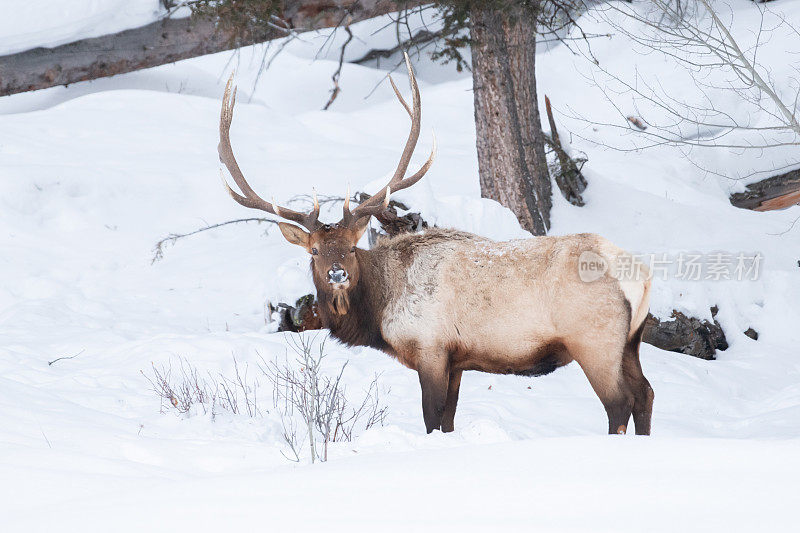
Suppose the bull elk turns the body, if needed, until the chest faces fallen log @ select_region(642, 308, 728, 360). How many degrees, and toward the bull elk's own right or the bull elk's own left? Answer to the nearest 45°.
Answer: approximately 135° to the bull elk's own right

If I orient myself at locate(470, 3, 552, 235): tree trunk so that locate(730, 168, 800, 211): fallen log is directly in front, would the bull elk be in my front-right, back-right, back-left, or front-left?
back-right

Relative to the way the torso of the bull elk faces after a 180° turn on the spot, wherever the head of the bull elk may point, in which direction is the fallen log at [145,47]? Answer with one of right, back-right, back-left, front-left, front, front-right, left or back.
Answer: back-left

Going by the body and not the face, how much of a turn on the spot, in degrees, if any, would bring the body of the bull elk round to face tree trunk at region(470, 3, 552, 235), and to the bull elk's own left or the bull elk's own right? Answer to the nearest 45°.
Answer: approximately 90° to the bull elk's own right

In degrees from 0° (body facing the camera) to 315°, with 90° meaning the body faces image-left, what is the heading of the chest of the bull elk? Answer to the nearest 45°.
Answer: approximately 90°

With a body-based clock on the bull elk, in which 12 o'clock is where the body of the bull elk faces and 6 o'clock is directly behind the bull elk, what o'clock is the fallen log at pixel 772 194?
The fallen log is roughly at 4 o'clock from the bull elk.
